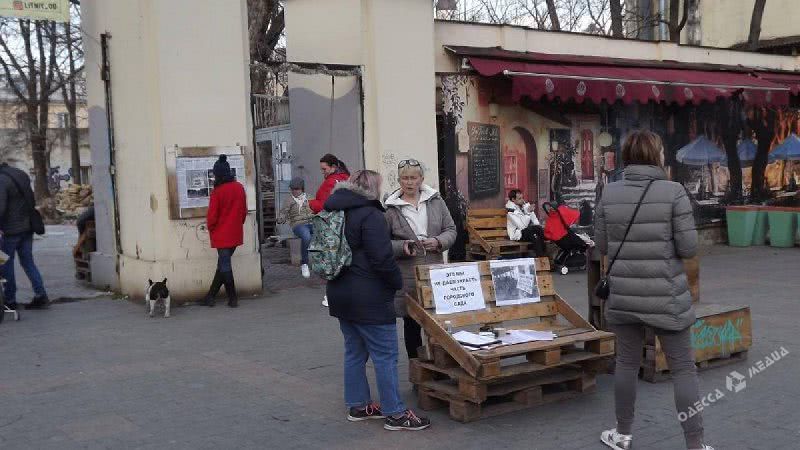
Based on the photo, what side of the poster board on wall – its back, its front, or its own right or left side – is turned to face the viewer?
front

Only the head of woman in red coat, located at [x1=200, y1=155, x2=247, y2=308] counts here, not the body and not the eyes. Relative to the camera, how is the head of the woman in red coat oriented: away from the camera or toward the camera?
away from the camera

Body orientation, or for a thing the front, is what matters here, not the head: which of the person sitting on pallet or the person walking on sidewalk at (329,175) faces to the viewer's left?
the person walking on sidewalk

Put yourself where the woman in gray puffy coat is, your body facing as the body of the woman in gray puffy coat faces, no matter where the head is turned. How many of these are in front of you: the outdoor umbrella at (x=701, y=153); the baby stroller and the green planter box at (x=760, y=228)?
3

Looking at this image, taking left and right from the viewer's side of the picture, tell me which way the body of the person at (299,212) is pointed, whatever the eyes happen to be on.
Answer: facing the viewer

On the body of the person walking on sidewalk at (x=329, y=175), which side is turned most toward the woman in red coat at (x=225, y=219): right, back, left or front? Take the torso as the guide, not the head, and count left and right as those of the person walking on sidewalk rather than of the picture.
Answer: front

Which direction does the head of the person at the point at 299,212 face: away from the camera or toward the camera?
toward the camera

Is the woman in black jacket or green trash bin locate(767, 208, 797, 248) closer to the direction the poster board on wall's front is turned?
the woman in black jacket

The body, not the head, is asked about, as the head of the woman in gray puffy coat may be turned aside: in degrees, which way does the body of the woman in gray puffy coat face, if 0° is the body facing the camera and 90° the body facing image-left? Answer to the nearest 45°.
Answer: approximately 180°

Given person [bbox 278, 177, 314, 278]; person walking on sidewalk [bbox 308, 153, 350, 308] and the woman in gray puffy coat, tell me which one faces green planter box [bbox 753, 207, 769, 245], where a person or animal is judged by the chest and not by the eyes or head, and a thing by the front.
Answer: the woman in gray puffy coat

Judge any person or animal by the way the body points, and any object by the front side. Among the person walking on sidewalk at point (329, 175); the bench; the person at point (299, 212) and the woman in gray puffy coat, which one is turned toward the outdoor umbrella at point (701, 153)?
the woman in gray puffy coat

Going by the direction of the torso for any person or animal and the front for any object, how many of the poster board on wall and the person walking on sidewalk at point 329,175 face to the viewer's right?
0

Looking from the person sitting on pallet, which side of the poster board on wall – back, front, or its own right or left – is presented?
left

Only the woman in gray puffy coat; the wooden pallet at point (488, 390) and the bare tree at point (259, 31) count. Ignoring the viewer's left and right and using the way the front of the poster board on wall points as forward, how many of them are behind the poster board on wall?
1
